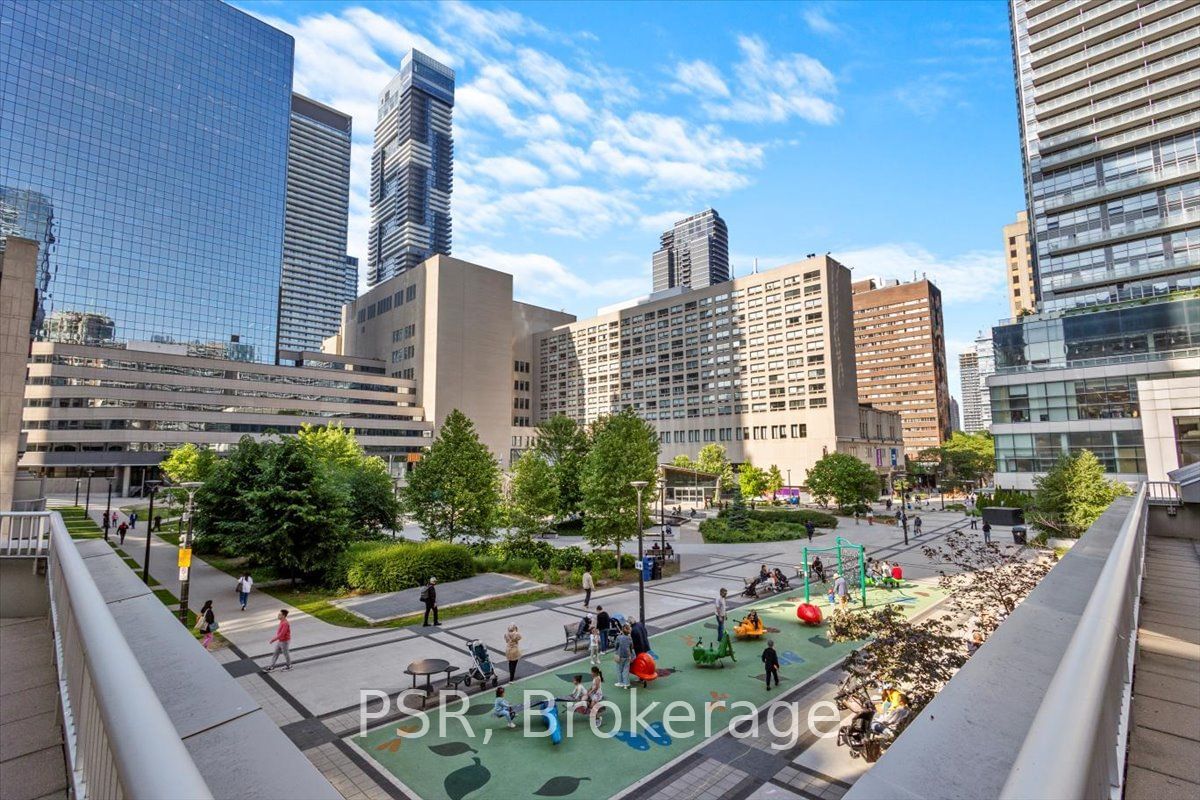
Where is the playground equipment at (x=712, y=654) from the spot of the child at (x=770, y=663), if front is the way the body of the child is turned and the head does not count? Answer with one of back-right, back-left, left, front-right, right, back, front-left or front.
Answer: front-left

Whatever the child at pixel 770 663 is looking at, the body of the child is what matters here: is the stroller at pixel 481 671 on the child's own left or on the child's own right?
on the child's own left

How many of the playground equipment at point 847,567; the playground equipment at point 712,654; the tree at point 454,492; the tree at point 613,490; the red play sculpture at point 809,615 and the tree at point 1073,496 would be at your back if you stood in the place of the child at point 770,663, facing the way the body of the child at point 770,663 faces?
0

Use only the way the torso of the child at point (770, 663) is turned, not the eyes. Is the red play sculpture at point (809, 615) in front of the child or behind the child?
in front

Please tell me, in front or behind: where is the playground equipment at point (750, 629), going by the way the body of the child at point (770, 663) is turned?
in front

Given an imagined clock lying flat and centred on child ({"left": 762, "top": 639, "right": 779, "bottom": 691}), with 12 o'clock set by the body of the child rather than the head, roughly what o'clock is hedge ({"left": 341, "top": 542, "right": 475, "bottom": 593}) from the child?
The hedge is roughly at 10 o'clock from the child.

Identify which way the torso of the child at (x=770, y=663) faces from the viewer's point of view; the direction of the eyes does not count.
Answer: away from the camera

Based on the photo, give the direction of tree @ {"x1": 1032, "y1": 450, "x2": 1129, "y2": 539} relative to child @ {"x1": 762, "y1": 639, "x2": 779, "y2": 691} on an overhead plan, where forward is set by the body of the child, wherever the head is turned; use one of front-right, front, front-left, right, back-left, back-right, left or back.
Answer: front-right

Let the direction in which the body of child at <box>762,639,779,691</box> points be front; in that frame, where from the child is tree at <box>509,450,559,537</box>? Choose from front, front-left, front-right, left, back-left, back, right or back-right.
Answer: front-left

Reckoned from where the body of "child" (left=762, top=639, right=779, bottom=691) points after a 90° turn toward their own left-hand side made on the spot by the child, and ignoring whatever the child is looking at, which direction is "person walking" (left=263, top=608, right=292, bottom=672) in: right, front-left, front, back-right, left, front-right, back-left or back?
front

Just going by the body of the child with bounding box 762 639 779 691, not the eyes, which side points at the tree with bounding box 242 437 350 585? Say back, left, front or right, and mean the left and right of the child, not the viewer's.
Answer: left

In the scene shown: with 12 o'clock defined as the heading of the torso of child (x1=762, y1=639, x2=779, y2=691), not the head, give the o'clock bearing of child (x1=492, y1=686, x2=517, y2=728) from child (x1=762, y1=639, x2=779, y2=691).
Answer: child (x1=492, y1=686, x2=517, y2=728) is roughly at 8 o'clock from child (x1=762, y1=639, x2=779, y2=691).

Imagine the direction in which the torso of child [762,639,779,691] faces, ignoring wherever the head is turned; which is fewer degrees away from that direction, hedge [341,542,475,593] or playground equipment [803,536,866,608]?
the playground equipment

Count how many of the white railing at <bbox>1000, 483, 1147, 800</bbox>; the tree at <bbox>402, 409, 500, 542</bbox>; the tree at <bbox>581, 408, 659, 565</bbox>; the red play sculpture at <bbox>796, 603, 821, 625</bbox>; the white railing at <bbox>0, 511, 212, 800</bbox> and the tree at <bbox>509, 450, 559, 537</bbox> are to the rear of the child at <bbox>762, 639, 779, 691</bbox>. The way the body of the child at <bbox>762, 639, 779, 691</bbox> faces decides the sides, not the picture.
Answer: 2

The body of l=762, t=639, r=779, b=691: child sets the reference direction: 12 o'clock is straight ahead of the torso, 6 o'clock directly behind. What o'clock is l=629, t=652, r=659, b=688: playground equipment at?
The playground equipment is roughly at 9 o'clock from the child.

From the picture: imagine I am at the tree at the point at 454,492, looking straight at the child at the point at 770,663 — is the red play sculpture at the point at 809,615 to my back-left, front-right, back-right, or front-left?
front-left

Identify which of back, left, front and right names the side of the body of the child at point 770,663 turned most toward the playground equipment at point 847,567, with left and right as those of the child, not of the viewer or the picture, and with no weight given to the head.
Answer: front
